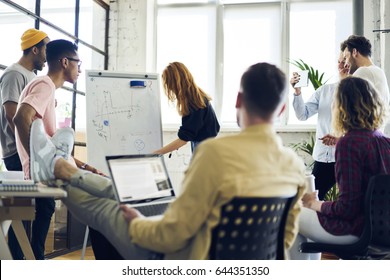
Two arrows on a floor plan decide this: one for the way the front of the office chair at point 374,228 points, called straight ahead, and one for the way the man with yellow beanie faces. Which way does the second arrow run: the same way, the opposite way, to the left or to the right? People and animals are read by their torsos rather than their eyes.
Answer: to the right

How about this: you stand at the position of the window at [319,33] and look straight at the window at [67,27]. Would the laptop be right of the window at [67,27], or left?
left

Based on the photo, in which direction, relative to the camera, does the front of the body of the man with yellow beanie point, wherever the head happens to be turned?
to the viewer's right

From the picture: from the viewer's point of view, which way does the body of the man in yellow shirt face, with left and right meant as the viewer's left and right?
facing away from the viewer and to the left of the viewer

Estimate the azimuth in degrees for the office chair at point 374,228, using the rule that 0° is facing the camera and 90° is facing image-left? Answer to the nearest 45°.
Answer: approximately 135°

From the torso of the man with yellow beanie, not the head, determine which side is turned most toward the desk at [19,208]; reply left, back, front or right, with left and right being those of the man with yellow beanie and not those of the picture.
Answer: right

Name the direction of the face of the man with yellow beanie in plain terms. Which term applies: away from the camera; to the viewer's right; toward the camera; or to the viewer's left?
to the viewer's right

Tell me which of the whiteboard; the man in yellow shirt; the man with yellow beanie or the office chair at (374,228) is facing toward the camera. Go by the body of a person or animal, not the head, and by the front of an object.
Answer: the whiteboard

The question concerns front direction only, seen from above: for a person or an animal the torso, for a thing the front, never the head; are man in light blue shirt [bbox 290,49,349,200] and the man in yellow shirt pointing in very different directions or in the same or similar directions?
very different directions

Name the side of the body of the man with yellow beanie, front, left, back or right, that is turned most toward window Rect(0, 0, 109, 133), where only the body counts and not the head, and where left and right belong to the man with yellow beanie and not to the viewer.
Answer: left

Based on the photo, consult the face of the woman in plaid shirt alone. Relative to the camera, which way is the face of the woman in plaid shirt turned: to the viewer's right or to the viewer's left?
to the viewer's left
